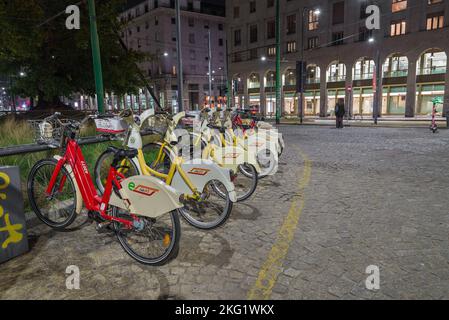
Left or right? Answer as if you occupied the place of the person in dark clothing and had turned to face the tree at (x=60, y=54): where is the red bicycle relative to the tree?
left

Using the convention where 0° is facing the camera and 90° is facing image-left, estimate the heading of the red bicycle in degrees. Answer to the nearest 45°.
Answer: approximately 135°

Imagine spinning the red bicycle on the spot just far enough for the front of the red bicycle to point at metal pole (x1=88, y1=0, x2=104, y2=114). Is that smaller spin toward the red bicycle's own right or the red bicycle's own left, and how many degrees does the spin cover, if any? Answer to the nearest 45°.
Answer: approximately 45° to the red bicycle's own right

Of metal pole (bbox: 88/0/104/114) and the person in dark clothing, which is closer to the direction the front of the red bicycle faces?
the metal pole

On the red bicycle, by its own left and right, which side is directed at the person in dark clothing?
right
